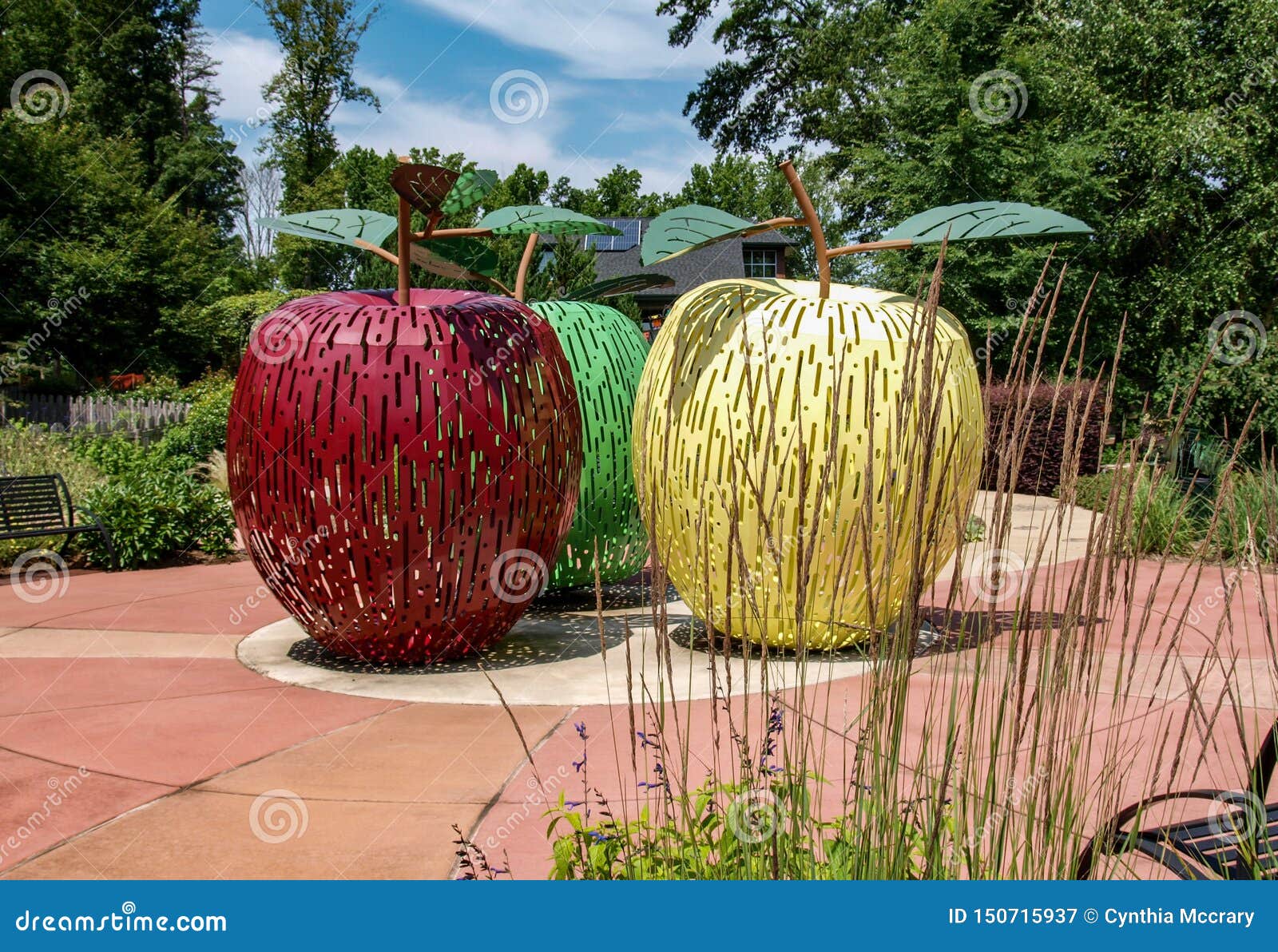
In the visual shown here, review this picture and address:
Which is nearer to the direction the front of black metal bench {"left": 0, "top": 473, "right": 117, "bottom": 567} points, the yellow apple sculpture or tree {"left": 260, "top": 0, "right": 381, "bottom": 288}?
the yellow apple sculpture

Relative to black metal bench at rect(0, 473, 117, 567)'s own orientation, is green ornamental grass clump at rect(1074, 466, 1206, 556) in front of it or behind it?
in front

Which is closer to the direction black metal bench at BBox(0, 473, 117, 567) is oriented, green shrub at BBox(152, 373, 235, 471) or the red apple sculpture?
the red apple sculpture

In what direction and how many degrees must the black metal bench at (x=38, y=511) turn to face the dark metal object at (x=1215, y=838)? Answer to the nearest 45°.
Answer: approximately 45° to its right

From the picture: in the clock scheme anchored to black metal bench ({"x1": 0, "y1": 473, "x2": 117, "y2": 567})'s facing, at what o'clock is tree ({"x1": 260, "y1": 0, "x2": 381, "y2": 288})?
The tree is roughly at 8 o'clock from the black metal bench.

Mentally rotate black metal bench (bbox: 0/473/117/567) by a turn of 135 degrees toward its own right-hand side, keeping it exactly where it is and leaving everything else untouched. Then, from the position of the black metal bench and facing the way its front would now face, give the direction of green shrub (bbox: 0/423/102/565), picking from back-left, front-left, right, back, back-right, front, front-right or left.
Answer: right

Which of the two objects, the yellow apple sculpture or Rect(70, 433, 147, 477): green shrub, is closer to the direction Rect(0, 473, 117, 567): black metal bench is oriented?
the yellow apple sculpture

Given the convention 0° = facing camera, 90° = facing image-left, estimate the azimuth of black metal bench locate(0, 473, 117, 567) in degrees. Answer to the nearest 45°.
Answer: approximately 315°
